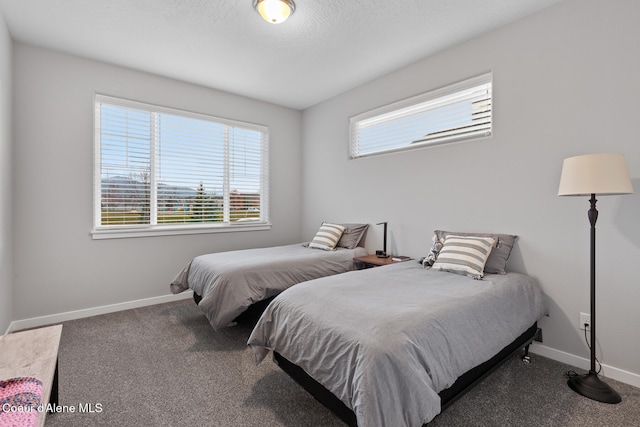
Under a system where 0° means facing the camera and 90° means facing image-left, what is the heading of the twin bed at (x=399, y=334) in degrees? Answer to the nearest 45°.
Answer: approximately 45°

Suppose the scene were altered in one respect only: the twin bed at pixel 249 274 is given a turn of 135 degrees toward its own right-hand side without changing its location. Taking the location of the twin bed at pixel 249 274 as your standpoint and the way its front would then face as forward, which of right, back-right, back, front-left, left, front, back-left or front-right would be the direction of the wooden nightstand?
right

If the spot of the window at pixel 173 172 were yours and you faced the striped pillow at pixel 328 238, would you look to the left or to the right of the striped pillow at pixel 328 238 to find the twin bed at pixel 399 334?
right

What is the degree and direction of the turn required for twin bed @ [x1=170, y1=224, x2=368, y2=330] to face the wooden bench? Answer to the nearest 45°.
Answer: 0° — it already faces it

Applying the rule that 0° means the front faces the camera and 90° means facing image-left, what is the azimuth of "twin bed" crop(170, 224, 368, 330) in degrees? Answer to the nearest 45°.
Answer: approximately 45°
